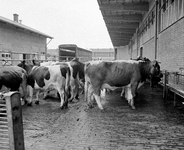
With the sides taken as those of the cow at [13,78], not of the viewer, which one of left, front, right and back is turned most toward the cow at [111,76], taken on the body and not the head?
back

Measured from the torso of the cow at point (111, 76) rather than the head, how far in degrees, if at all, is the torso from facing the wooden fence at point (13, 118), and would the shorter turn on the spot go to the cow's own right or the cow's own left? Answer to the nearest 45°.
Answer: approximately 90° to the cow's own right

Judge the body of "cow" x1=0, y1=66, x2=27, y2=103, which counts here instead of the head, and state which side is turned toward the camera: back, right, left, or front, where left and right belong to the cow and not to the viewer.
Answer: left

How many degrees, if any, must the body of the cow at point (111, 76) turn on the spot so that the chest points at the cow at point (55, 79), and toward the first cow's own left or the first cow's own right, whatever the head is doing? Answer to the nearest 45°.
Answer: approximately 180°

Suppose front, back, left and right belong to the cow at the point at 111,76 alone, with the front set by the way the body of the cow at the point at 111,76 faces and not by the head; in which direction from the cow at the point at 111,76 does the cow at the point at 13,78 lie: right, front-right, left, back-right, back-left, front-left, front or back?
back

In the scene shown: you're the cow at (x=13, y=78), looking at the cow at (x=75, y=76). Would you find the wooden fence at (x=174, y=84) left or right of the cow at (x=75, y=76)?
right

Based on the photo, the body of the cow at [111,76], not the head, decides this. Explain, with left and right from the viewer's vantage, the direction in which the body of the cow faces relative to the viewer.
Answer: facing to the right of the viewer
